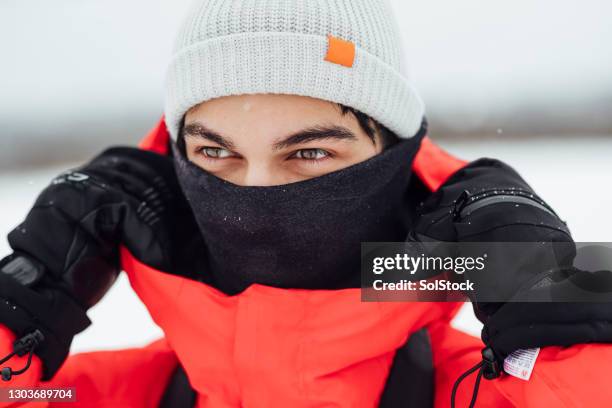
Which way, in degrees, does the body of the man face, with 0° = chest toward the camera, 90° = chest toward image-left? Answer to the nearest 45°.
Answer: approximately 0°
